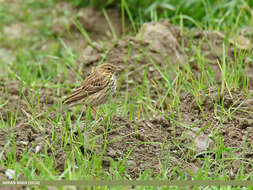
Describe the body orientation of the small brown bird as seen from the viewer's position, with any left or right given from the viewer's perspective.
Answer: facing to the right of the viewer
